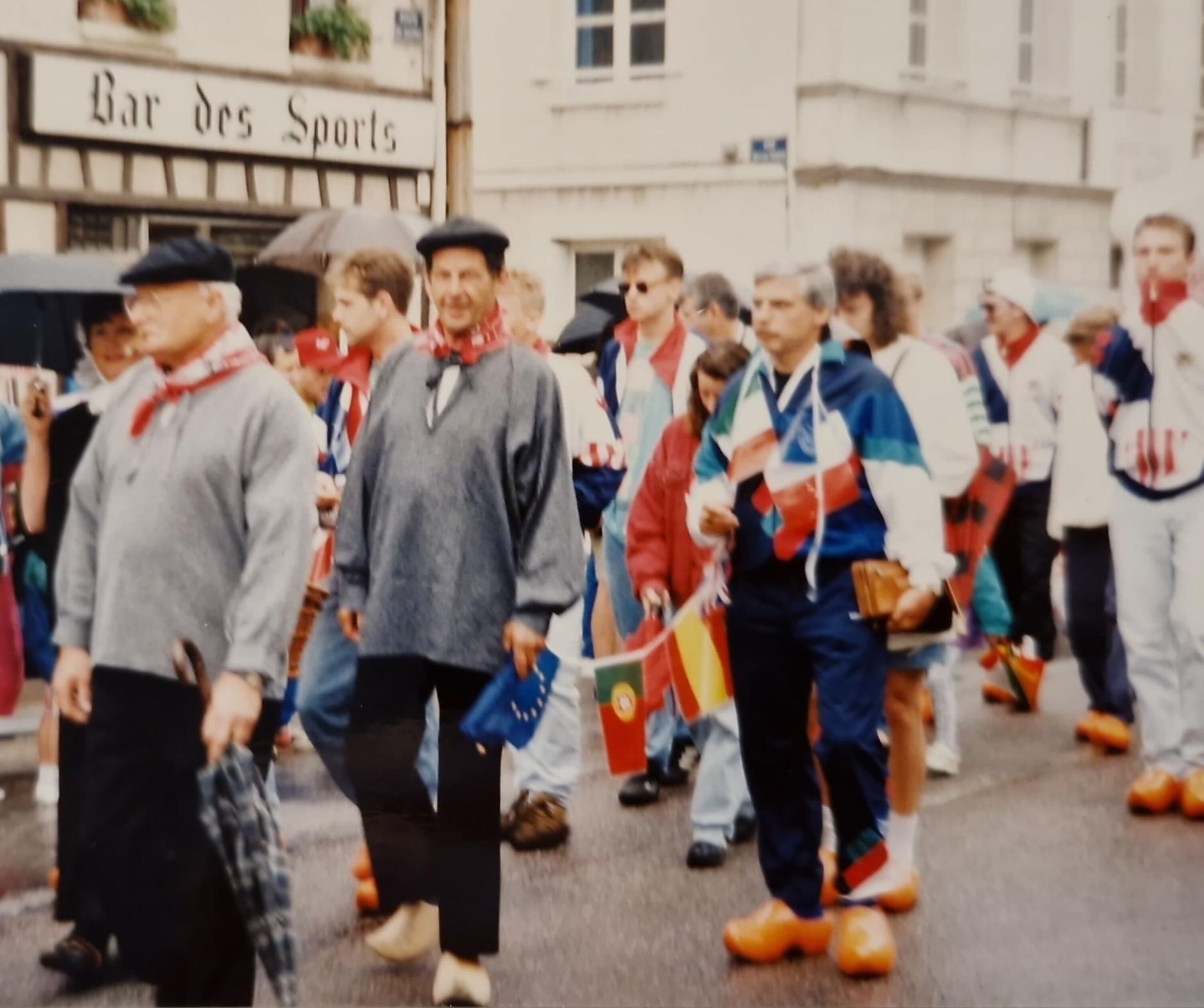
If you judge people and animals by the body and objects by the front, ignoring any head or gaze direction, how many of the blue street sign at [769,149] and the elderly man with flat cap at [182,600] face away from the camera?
0

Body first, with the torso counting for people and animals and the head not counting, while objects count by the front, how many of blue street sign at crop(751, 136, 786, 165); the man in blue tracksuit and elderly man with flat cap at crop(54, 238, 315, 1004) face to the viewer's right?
0

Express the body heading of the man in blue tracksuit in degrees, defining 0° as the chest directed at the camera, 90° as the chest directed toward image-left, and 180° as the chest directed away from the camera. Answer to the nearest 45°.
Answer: approximately 45°

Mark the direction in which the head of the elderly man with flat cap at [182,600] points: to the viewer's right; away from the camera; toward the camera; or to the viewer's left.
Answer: to the viewer's left

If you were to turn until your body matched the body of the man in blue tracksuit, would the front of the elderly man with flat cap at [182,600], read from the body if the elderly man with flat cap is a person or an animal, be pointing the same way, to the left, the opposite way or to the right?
the same way

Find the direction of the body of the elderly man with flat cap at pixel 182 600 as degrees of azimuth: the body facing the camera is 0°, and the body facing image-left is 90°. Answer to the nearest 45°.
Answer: approximately 45°

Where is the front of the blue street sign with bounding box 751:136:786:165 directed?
toward the camera

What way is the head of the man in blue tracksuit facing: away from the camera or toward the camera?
toward the camera

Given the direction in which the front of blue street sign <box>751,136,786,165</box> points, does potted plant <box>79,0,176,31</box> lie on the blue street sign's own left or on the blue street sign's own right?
on the blue street sign's own right

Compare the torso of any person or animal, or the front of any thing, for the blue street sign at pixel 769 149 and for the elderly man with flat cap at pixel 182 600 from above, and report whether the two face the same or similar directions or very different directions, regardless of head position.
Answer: same or similar directions
